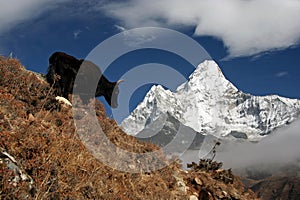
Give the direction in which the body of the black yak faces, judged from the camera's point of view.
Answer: to the viewer's right
